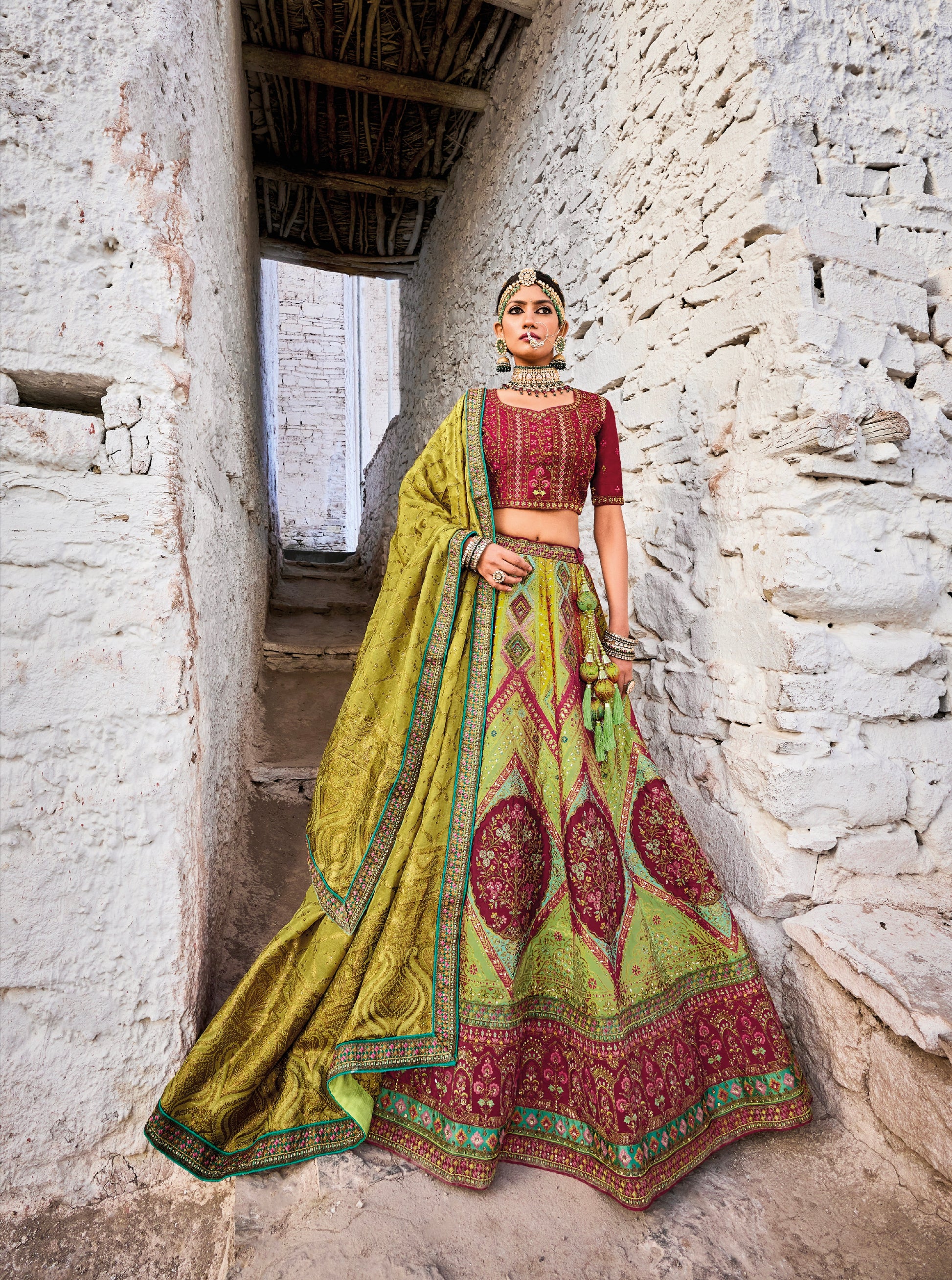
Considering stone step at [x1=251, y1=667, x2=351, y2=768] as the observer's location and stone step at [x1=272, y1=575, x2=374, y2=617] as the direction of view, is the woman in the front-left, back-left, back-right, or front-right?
back-right

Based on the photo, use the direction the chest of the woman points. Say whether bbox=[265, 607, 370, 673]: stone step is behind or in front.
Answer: behind

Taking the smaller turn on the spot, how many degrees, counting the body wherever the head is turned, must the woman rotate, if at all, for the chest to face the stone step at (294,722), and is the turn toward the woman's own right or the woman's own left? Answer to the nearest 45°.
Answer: approximately 135° to the woman's own right

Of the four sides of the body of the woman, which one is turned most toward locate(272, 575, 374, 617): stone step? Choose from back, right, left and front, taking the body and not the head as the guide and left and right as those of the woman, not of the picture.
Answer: back

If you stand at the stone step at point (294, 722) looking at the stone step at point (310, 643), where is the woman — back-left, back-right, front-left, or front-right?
back-right

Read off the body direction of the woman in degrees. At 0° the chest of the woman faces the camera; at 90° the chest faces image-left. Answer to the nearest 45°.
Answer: approximately 0°
